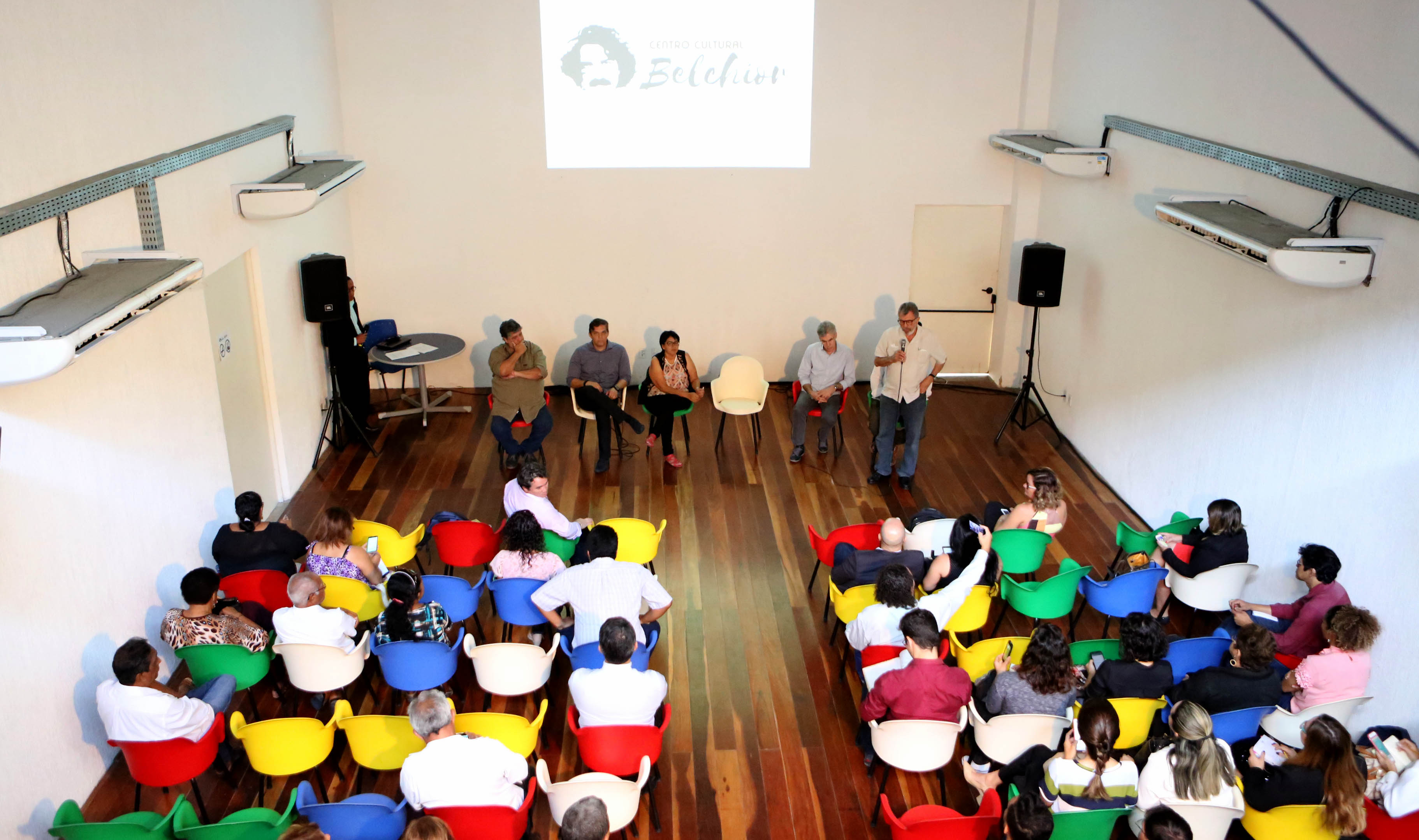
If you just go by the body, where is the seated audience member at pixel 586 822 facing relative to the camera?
away from the camera

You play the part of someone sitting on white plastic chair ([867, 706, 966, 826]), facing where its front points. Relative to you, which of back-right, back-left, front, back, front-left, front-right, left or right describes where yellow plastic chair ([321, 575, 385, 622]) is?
left

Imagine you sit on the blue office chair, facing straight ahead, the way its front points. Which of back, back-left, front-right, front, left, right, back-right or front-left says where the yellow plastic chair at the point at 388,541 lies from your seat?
front-right

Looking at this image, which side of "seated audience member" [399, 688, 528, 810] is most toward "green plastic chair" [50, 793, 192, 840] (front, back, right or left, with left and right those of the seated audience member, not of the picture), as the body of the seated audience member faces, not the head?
left

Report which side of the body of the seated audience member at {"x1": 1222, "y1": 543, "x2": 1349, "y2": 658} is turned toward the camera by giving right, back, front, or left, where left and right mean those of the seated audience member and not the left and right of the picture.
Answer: left

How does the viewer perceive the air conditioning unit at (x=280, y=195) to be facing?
facing to the right of the viewer

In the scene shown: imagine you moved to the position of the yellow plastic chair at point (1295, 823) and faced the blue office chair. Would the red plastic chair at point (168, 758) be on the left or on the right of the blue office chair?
left

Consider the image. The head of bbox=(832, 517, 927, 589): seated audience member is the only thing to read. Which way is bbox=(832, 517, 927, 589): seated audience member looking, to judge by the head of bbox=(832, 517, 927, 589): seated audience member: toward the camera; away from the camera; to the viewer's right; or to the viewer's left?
away from the camera

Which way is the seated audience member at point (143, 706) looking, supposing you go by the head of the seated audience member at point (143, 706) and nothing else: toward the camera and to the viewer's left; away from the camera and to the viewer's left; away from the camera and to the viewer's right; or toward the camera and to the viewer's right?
away from the camera and to the viewer's right

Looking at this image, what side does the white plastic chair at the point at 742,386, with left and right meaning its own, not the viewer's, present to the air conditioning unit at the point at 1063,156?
left

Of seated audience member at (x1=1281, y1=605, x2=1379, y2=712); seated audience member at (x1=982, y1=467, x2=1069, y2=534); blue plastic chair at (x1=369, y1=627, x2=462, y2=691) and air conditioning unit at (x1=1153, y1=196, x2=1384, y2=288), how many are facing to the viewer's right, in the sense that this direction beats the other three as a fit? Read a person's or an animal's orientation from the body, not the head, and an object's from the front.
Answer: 0

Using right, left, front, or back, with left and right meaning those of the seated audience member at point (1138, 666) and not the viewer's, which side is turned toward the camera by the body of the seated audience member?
back

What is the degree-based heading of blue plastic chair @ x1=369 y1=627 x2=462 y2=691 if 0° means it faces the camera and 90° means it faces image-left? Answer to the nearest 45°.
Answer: approximately 180°

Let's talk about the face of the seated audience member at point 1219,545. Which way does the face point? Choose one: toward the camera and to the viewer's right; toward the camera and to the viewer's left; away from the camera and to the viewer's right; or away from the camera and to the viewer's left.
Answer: away from the camera and to the viewer's left

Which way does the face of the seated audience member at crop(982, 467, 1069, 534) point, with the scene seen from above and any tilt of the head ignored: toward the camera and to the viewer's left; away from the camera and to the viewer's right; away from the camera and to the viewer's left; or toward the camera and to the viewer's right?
away from the camera and to the viewer's left

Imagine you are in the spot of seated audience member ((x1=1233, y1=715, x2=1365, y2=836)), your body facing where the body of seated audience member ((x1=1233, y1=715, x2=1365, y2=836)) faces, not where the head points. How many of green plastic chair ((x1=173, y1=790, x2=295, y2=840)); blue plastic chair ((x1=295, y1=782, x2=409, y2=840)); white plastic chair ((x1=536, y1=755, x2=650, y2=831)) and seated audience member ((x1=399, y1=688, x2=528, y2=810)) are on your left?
4

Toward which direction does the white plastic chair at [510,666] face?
away from the camera

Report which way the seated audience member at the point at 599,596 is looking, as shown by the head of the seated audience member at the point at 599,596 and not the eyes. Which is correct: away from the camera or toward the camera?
away from the camera
